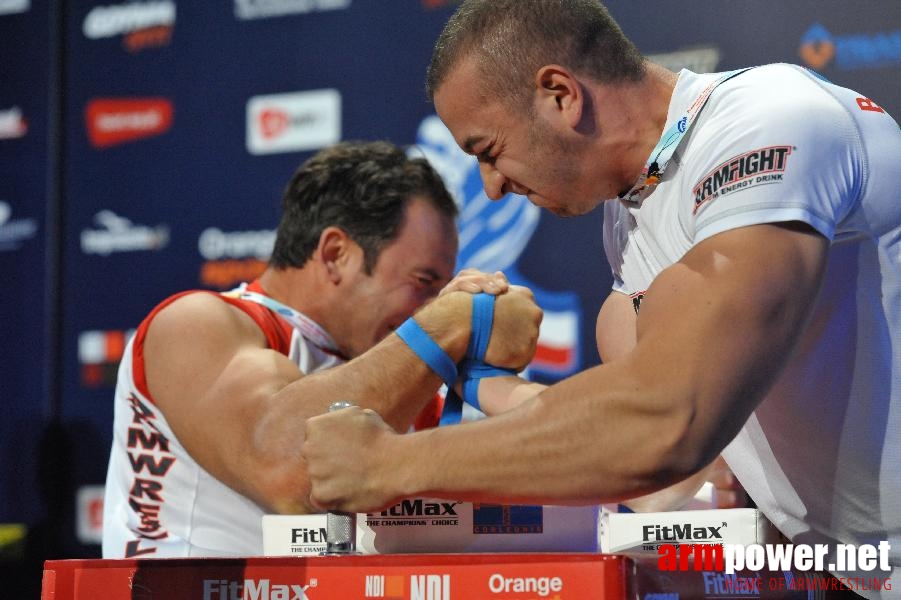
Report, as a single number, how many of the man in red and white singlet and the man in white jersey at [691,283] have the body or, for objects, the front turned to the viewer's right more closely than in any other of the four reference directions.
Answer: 1

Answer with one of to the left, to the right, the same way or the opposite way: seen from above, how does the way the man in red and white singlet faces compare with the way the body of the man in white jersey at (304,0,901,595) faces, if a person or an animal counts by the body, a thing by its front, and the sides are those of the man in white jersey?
the opposite way

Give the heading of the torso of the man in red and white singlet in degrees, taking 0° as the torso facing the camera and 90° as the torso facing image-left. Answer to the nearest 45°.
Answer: approximately 270°

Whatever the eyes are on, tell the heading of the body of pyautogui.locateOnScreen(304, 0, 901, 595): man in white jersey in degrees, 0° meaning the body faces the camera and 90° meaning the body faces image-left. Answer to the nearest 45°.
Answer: approximately 90°

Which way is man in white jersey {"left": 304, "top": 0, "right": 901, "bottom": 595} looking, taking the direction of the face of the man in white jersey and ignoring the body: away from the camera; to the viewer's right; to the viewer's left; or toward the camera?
to the viewer's left

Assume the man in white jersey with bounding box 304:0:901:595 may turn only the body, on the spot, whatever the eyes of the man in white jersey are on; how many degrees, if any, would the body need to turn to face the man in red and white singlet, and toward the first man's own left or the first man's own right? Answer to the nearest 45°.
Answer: approximately 45° to the first man's own right
